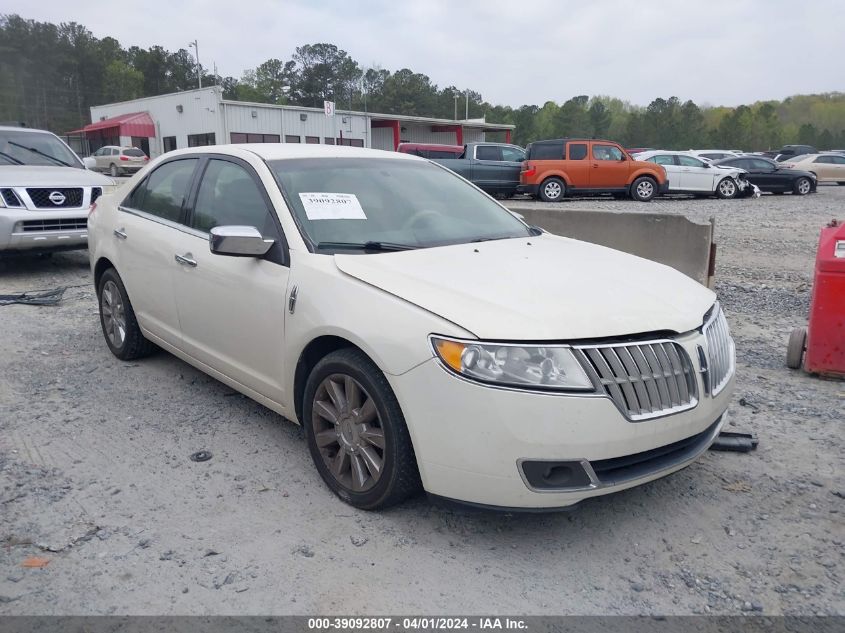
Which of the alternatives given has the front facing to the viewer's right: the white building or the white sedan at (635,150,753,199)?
the white sedan

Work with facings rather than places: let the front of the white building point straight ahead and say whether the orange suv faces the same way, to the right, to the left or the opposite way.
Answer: to the left

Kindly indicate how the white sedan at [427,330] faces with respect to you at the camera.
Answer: facing the viewer and to the right of the viewer

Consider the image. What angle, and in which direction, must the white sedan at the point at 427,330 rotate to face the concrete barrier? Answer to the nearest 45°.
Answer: approximately 90° to its left

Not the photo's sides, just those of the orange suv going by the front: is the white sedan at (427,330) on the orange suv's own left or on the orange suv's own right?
on the orange suv's own right

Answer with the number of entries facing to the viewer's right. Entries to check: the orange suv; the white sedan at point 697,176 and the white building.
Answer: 2

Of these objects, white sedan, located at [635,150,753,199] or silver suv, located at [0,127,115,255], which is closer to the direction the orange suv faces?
the white sedan

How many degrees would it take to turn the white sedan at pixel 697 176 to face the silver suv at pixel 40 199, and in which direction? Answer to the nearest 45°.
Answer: approximately 135° to its right

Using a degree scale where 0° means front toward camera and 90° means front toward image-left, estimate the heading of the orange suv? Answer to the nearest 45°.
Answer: approximately 270°

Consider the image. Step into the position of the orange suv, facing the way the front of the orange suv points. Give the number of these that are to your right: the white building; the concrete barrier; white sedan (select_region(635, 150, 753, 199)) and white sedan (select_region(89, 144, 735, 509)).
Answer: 2

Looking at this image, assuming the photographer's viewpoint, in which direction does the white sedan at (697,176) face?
facing to the right of the viewer

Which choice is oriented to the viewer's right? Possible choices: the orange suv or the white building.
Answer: the orange suv

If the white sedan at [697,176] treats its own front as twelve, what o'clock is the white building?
The white building is roughly at 7 o'clock from the white sedan.

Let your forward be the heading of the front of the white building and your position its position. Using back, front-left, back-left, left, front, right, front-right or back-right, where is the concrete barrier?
front-left

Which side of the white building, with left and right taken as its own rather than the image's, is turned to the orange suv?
left
